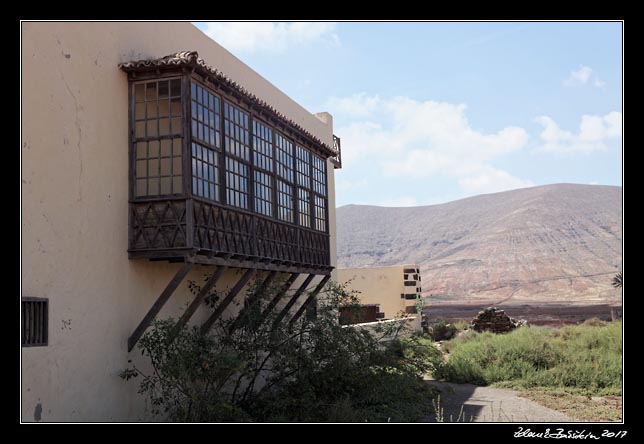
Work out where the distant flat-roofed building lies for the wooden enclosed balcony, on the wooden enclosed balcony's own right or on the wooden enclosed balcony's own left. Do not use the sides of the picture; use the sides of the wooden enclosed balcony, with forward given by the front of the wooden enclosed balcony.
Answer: on the wooden enclosed balcony's own left

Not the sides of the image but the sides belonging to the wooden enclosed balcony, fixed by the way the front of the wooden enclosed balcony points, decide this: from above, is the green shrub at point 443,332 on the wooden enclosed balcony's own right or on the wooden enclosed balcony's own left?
on the wooden enclosed balcony's own left
